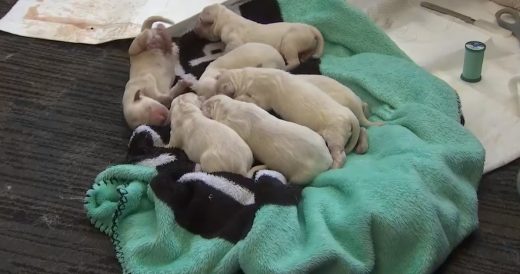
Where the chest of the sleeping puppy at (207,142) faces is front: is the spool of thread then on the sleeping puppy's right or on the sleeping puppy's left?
on the sleeping puppy's right

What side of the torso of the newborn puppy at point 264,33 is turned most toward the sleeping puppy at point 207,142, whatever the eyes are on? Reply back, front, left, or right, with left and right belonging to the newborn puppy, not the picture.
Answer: left

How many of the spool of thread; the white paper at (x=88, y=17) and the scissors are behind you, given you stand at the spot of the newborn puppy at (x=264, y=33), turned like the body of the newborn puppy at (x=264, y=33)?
2

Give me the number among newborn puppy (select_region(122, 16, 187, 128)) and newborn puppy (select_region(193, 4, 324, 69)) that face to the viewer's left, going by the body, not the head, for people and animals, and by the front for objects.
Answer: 1

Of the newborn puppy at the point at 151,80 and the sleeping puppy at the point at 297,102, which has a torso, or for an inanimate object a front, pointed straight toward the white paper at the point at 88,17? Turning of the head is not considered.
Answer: the sleeping puppy

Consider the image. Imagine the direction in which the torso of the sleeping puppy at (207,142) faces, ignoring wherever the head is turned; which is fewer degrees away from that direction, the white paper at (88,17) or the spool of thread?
the white paper

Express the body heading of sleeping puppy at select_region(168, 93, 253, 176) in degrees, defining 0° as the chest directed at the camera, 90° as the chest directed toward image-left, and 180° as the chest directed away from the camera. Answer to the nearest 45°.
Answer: approximately 135°

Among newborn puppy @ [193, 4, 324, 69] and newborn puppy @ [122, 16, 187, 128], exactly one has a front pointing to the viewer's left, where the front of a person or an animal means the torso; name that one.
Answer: newborn puppy @ [193, 4, 324, 69]

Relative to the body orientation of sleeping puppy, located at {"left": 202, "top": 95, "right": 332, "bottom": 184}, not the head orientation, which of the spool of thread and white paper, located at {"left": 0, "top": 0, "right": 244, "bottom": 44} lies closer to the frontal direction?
the white paper

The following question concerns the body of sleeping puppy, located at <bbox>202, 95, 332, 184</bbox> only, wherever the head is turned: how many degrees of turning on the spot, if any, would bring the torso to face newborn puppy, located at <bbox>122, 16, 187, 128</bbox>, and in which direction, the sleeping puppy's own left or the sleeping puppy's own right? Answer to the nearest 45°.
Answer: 0° — it already faces it

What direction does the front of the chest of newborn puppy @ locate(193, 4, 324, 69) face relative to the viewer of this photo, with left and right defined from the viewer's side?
facing to the left of the viewer

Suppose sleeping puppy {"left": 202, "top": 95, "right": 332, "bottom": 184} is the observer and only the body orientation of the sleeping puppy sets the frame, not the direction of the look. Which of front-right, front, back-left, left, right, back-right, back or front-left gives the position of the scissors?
right
